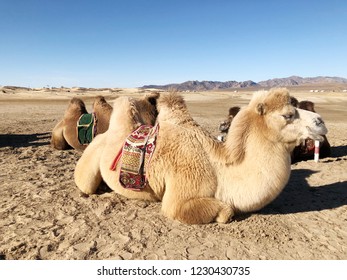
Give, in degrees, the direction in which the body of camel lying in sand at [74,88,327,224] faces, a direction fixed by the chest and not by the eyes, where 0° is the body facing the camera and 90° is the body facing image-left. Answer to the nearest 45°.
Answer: approximately 270°

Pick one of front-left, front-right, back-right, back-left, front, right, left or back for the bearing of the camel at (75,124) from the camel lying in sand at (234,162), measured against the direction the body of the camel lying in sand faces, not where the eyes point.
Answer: back-left
